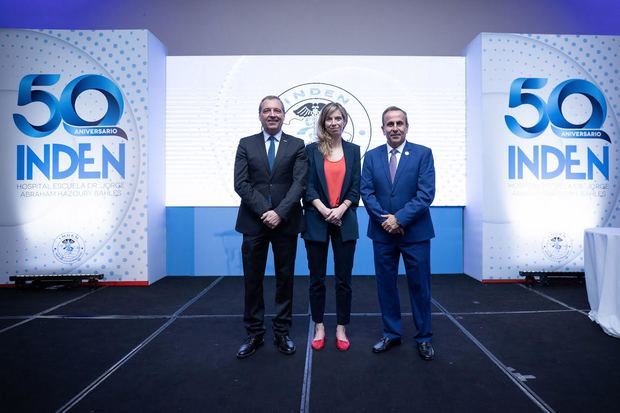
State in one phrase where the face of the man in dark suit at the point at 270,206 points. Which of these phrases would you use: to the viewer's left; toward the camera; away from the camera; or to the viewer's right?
toward the camera

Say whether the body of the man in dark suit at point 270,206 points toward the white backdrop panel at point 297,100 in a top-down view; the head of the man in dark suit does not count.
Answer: no

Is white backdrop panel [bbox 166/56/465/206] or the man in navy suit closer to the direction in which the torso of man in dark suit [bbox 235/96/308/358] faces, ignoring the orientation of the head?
the man in navy suit

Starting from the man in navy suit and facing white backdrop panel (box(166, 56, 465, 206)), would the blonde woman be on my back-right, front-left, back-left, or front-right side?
front-left

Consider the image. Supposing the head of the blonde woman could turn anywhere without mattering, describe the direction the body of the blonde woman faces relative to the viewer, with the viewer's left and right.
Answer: facing the viewer

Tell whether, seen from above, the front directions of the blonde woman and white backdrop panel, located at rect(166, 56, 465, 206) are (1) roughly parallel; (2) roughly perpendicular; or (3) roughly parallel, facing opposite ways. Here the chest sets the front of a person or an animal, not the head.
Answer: roughly parallel

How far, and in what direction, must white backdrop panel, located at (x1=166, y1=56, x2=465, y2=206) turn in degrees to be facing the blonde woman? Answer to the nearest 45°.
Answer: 0° — it already faces them

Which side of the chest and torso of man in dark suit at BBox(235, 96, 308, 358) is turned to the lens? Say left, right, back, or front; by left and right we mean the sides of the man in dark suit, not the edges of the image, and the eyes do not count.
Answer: front

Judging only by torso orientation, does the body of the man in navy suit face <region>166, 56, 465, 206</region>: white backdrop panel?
no

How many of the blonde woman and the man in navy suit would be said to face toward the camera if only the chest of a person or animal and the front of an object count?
2

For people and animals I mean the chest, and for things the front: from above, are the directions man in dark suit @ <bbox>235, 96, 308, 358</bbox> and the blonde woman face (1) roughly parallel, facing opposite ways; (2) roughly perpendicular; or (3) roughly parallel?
roughly parallel

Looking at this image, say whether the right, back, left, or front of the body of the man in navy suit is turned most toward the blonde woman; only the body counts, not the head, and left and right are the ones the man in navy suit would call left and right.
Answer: right

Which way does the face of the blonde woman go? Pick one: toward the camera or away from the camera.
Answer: toward the camera

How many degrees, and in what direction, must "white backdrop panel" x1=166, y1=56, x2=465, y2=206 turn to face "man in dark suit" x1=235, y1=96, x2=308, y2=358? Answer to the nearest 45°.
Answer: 0° — it already faces them
